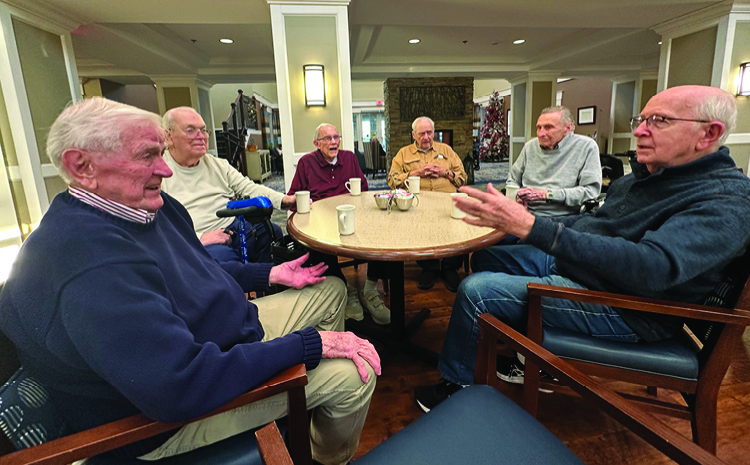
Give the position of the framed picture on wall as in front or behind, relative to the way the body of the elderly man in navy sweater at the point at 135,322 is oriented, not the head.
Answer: in front

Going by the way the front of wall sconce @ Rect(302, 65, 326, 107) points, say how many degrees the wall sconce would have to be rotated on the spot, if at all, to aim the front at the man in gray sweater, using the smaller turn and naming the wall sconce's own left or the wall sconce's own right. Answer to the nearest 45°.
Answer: approximately 45° to the wall sconce's own left

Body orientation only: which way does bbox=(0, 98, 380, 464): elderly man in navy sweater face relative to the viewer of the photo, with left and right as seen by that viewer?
facing to the right of the viewer

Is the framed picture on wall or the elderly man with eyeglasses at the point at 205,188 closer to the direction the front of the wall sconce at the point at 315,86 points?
the elderly man with eyeglasses

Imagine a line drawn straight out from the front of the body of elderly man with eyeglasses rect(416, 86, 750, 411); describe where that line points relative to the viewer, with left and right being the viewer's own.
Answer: facing to the left of the viewer

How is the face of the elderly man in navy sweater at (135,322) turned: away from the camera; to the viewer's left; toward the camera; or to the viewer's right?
to the viewer's right

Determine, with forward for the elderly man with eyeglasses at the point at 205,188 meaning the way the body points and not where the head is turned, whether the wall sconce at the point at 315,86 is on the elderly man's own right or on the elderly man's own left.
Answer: on the elderly man's own left

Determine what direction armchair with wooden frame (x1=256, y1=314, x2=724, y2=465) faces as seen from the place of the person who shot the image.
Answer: facing away from the viewer and to the left of the viewer

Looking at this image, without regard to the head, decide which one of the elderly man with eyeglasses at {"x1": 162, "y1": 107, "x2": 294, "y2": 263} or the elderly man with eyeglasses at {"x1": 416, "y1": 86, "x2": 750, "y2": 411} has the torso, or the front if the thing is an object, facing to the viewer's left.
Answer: the elderly man with eyeglasses at {"x1": 416, "y1": 86, "x2": 750, "y2": 411}
